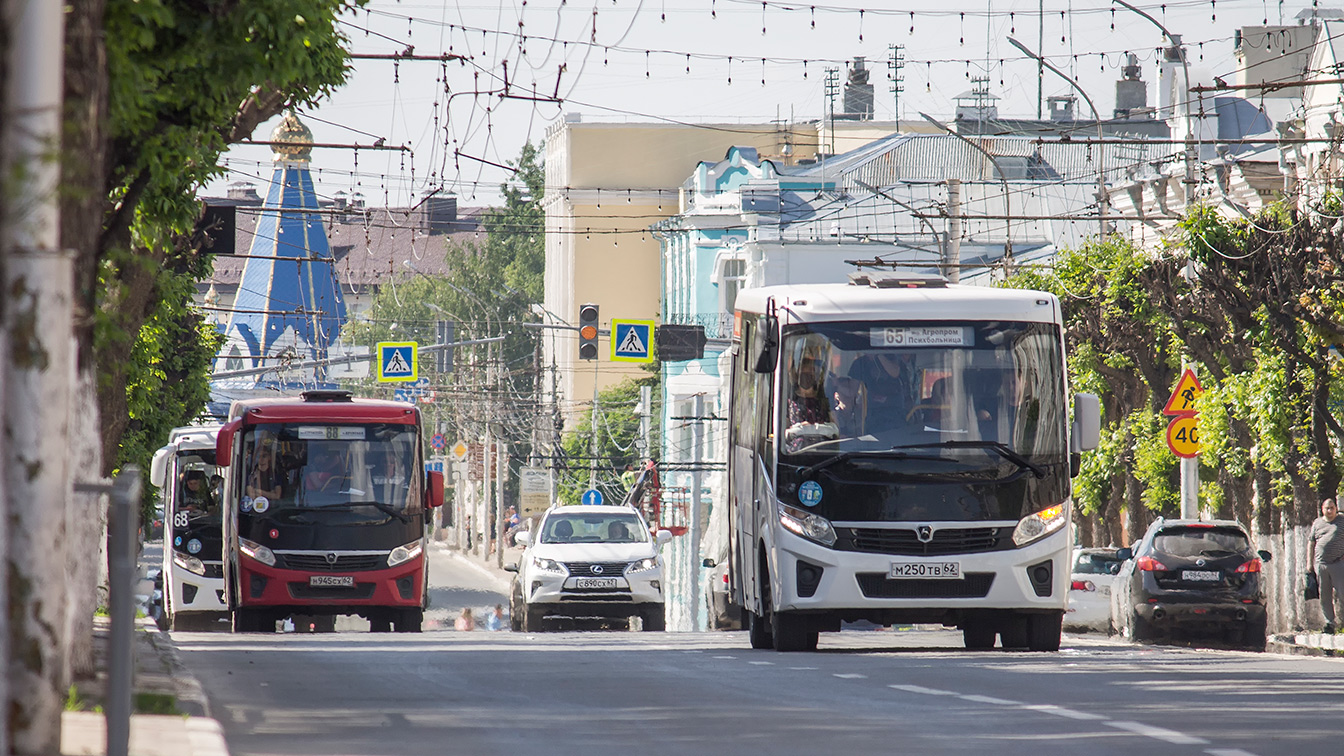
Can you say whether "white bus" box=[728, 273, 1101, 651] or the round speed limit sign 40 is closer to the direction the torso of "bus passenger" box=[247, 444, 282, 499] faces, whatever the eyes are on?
the white bus

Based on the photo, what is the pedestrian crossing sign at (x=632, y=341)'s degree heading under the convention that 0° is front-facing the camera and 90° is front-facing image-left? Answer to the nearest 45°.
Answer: approximately 0°

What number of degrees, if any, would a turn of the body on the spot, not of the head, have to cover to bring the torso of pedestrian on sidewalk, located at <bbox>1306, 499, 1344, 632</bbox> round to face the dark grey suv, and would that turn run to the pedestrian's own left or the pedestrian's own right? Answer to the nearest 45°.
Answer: approximately 90° to the pedestrian's own right

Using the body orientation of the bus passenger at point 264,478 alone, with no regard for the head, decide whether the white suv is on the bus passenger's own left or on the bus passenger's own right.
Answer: on the bus passenger's own left

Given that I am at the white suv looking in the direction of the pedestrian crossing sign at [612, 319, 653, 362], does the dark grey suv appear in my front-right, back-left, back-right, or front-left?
back-right

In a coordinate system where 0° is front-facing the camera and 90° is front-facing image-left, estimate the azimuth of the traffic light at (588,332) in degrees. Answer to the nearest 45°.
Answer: approximately 0°

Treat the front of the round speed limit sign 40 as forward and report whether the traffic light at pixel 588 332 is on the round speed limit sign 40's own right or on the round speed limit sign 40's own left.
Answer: on the round speed limit sign 40's own right
